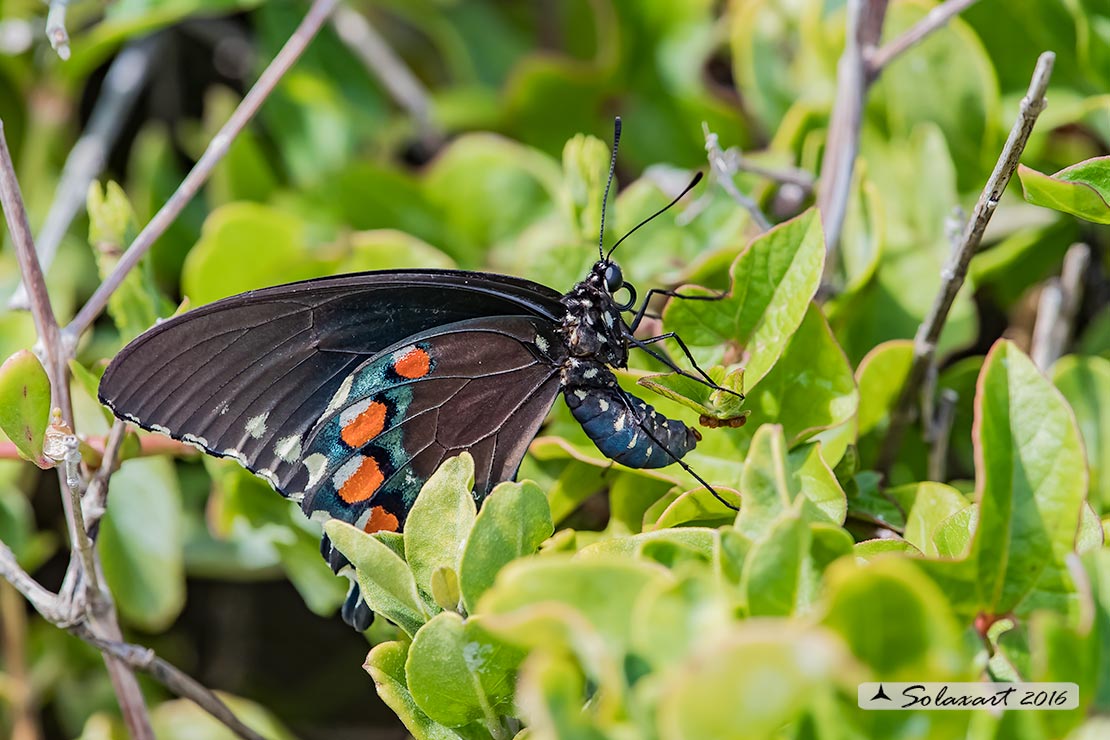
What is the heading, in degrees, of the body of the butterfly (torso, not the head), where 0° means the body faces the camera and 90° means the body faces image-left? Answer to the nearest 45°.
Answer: approximately 270°

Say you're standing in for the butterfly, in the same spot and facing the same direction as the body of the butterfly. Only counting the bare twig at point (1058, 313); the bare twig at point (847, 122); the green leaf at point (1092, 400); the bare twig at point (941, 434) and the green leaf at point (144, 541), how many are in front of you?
4

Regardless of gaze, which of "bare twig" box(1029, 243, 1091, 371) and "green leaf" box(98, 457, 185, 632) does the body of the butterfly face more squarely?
the bare twig

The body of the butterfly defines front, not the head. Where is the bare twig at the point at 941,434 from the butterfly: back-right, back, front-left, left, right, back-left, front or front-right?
front
